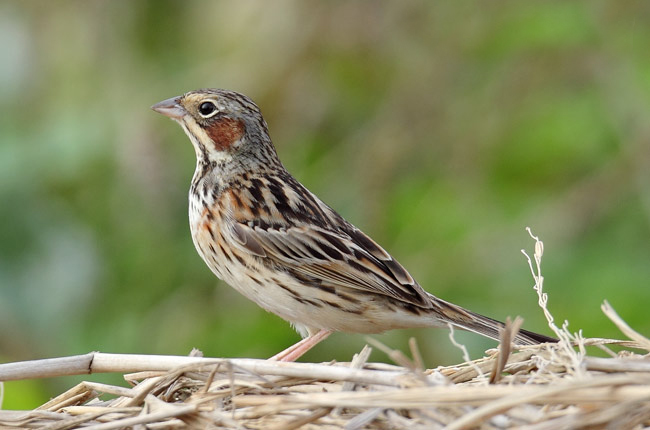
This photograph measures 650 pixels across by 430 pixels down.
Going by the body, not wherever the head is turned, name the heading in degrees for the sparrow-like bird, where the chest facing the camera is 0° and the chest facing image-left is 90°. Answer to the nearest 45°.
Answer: approximately 90°
